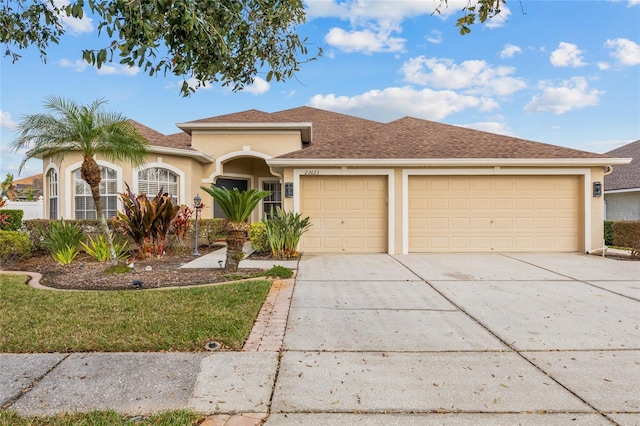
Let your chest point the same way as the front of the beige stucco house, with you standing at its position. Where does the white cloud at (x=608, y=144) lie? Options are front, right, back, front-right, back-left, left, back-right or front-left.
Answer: back-left

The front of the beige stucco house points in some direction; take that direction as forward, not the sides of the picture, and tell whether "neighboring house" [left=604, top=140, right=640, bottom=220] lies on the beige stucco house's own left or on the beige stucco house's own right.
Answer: on the beige stucco house's own left

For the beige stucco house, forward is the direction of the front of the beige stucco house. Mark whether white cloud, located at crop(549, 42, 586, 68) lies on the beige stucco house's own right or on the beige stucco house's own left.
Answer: on the beige stucco house's own left

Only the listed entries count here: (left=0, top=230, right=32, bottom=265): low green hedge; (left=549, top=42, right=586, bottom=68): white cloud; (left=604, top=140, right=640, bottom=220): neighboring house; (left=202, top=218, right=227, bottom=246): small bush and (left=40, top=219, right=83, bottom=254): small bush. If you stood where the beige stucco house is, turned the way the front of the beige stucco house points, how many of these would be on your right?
3

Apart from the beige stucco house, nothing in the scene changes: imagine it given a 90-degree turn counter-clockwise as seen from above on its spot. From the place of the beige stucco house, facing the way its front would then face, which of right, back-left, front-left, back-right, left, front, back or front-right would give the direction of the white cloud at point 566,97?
front-left

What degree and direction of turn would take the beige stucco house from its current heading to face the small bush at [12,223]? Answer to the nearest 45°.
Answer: approximately 90° to its right

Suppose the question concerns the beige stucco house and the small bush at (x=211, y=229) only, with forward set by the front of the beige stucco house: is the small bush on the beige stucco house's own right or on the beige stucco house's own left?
on the beige stucco house's own right

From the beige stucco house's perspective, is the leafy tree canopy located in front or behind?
in front

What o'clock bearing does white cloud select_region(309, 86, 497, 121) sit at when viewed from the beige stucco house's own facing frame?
The white cloud is roughly at 6 o'clock from the beige stucco house.

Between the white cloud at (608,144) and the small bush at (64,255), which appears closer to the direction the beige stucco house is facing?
the small bush

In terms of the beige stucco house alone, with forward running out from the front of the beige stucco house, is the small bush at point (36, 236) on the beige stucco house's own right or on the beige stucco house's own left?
on the beige stucco house's own right

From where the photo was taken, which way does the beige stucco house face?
toward the camera
